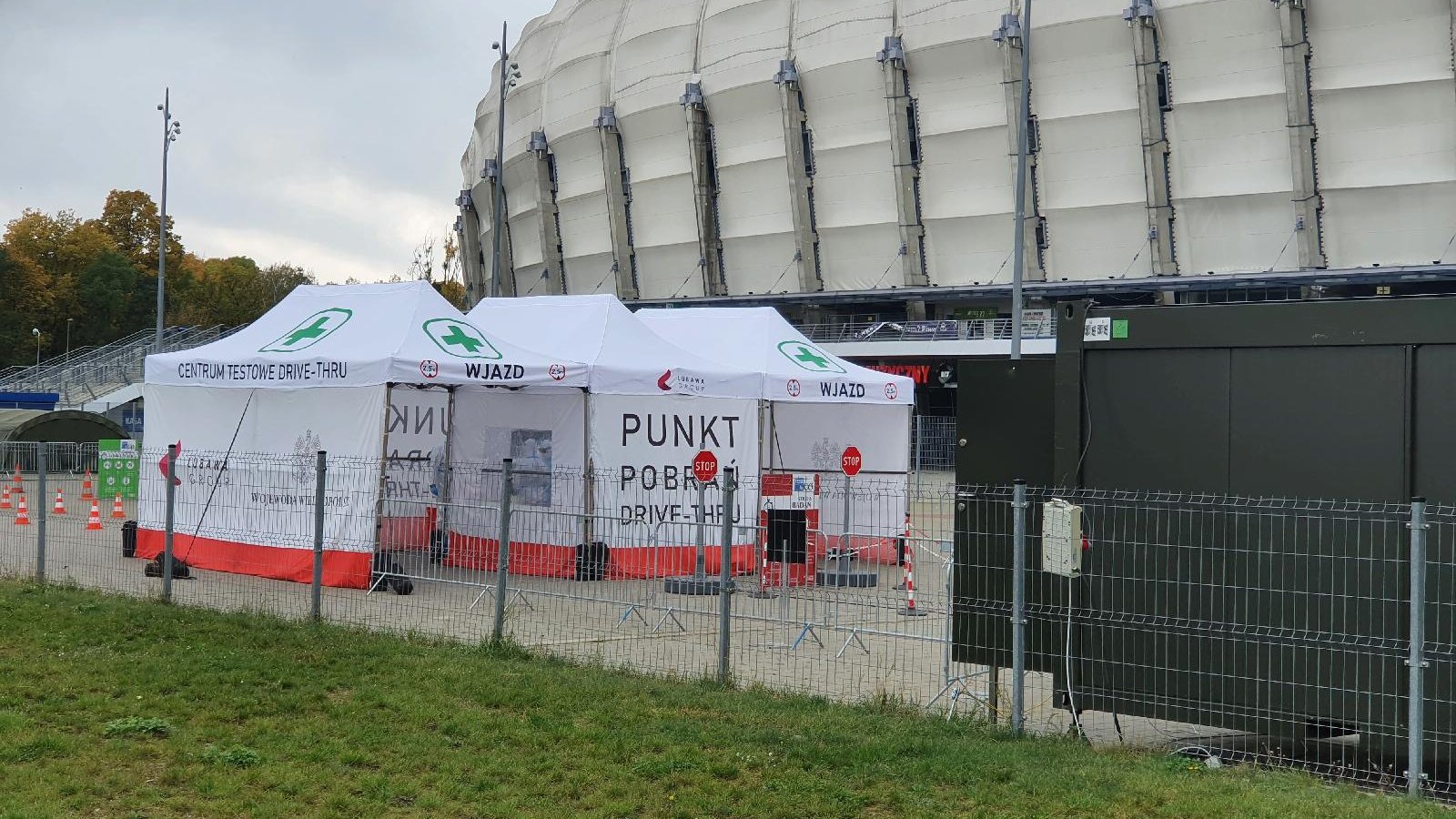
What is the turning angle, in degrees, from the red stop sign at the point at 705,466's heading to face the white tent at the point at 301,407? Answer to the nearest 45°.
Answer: approximately 90° to its right

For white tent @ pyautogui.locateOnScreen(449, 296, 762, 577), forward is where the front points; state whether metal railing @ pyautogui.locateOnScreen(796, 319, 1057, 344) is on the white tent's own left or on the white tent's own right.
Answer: on the white tent's own left

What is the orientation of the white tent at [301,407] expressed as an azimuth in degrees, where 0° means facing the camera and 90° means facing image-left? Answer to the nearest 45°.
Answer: approximately 315°

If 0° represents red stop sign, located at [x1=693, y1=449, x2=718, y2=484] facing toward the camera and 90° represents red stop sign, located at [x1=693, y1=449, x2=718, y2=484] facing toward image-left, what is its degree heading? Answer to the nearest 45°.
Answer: approximately 0°

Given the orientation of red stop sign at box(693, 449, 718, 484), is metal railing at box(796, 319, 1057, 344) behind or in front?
behind
